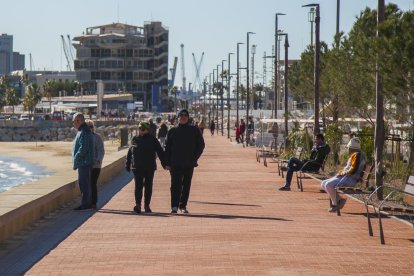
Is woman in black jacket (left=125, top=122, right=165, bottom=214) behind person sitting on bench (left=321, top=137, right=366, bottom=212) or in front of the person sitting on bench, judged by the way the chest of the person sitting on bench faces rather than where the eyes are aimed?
in front

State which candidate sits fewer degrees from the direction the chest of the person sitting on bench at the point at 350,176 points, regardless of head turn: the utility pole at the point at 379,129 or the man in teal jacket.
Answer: the man in teal jacket

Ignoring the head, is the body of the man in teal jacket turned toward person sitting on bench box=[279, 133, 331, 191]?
no

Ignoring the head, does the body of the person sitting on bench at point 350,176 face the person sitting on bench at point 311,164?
no

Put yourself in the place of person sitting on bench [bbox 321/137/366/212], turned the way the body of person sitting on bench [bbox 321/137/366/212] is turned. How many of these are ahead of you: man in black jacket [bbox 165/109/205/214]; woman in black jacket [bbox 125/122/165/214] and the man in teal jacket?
3

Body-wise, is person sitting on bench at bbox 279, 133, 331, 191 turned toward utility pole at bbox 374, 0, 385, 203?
no

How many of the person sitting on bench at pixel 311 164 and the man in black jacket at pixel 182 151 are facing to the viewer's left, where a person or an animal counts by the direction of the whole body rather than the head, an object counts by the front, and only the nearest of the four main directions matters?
1

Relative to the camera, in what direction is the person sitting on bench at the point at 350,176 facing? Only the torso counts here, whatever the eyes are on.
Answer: to the viewer's left

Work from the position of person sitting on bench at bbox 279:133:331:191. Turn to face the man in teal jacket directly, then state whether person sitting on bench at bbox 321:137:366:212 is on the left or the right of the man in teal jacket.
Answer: left

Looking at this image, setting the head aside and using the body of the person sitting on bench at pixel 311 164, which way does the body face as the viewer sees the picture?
to the viewer's left

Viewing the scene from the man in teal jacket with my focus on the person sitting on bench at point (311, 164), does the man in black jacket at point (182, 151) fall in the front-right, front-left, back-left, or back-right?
front-right
